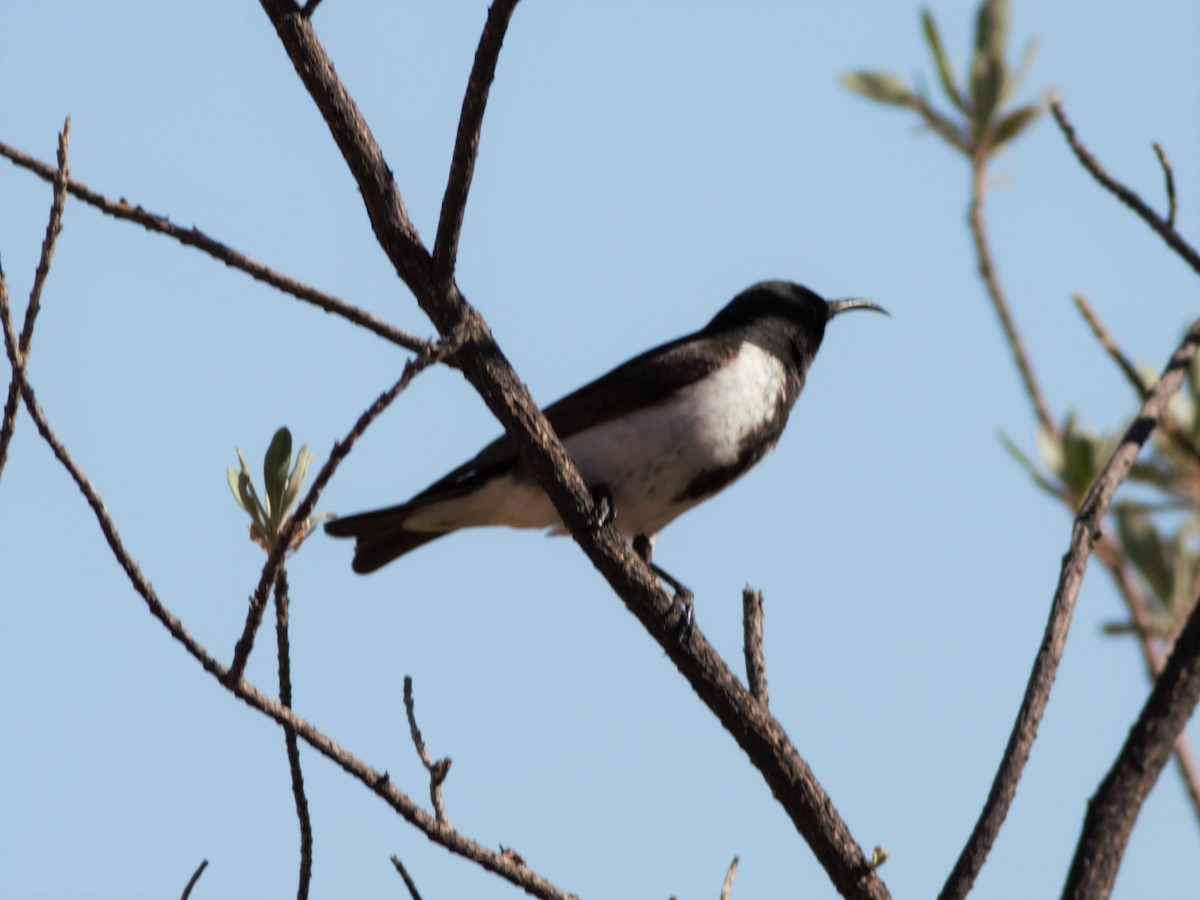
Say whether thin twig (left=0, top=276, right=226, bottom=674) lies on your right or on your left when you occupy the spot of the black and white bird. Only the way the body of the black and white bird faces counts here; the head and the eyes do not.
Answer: on your right

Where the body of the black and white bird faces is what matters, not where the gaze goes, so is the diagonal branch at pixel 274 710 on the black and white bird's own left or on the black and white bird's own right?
on the black and white bird's own right

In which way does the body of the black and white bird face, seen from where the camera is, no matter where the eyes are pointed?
to the viewer's right
